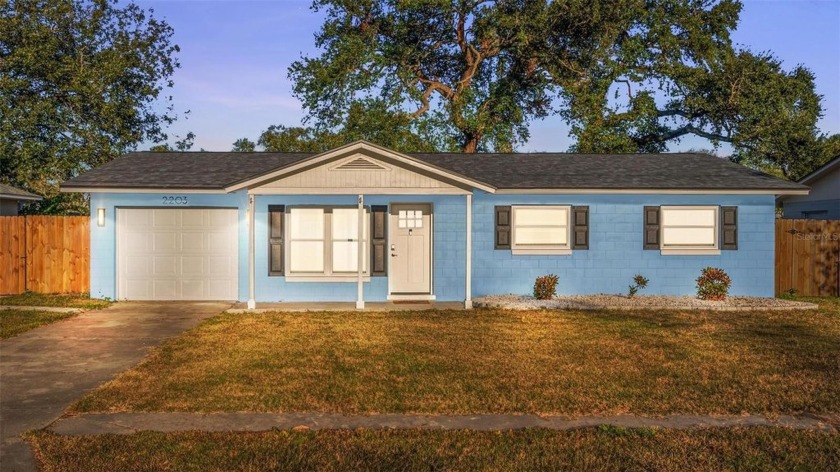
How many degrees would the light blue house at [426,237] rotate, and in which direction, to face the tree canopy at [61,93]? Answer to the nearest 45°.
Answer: approximately 135° to its right

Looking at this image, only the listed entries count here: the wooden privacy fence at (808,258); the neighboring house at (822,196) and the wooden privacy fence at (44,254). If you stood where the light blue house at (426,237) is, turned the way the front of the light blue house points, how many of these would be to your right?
1

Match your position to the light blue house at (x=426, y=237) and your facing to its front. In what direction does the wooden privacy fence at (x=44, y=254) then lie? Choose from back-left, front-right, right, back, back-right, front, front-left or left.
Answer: right

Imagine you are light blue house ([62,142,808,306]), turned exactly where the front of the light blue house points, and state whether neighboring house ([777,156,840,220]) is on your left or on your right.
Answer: on your left

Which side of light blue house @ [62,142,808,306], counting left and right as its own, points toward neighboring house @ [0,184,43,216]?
right

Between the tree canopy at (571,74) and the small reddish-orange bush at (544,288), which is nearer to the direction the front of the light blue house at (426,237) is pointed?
the small reddish-orange bush

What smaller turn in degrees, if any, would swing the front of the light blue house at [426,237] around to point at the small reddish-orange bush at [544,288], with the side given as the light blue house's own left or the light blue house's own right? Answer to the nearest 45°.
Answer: approximately 90° to the light blue house's own left

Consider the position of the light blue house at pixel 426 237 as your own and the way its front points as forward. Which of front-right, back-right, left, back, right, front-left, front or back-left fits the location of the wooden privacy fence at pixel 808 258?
left

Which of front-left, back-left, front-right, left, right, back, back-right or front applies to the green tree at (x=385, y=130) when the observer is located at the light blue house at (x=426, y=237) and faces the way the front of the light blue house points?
back

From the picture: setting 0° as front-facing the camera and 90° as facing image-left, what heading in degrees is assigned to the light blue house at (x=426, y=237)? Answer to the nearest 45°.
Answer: approximately 0°
